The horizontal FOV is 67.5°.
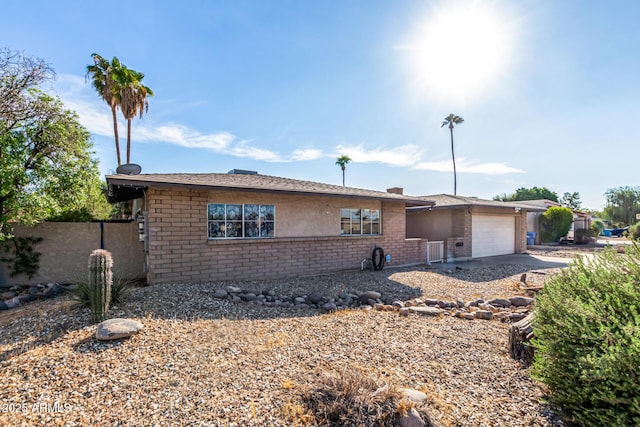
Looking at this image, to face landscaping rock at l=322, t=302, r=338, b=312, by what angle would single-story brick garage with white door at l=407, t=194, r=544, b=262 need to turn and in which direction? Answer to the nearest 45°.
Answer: approximately 45° to its right

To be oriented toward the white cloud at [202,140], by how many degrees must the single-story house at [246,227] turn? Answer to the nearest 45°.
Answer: approximately 135° to its left

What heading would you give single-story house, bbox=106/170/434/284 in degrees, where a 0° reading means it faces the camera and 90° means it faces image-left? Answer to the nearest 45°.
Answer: approximately 315°

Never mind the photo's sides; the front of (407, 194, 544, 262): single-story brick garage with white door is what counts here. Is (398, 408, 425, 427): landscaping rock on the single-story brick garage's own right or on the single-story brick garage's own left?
on the single-story brick garage's own right

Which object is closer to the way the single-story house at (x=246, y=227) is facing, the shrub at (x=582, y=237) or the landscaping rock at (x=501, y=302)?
the landscaping rock

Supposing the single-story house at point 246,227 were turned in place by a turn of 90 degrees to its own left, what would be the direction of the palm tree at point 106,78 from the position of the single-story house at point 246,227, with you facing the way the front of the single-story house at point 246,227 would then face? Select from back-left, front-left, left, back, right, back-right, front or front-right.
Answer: left

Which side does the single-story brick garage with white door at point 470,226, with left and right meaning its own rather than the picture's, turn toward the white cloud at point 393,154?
back

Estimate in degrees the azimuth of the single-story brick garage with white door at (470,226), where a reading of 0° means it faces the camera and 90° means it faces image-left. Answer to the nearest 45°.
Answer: approximately 315°

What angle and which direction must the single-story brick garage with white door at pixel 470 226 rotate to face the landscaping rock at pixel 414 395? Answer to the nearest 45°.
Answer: approximately 45° to its right

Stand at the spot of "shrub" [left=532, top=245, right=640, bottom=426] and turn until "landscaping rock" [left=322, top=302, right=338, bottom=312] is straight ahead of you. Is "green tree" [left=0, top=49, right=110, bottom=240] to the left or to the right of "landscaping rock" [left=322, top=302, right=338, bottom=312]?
left

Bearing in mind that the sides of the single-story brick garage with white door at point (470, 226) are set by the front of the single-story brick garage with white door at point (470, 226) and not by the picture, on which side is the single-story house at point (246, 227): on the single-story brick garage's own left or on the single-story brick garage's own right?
on the single-story brick garage's own right
